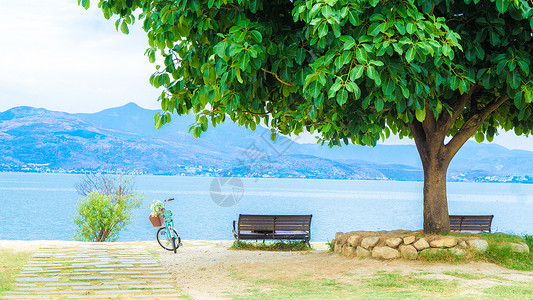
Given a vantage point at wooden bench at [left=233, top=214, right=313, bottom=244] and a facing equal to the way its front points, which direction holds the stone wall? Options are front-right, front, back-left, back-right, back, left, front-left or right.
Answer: back-right

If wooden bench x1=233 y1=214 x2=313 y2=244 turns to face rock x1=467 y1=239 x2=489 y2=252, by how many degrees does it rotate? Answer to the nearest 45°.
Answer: approximately 135° to its right

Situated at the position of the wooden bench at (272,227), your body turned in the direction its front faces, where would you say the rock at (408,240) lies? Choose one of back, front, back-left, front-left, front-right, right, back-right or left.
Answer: back-right

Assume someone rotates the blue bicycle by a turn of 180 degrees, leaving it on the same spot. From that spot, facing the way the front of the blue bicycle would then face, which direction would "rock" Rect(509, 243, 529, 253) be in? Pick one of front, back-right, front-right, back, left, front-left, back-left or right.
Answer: right

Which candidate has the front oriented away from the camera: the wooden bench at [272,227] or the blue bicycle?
the wooden bench

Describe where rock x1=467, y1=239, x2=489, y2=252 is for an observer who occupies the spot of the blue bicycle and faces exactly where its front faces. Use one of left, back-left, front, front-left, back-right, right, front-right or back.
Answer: left

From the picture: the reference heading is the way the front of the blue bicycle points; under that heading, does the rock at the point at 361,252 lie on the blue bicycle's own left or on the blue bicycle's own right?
on the blue bicycle's own left

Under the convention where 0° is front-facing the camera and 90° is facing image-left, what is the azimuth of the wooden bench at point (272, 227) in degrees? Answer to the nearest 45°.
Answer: approximately 180°

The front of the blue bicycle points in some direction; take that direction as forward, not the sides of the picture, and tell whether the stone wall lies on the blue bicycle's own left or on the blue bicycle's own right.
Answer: on the blue bicycle's own left

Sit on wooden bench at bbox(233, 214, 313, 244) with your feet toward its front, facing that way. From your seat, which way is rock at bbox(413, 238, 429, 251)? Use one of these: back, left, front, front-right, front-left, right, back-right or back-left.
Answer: back-right

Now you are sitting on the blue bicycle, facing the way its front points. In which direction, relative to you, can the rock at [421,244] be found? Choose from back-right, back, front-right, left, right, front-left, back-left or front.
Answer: left

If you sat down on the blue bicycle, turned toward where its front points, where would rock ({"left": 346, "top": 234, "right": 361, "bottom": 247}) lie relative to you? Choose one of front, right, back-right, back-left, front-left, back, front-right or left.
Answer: left

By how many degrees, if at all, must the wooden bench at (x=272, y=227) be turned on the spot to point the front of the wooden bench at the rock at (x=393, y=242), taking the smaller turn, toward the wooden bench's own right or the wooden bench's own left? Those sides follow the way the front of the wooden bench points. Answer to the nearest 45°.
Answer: approximately 135° to the wooden bench's own right

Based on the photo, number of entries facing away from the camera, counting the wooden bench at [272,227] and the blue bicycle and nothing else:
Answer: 1

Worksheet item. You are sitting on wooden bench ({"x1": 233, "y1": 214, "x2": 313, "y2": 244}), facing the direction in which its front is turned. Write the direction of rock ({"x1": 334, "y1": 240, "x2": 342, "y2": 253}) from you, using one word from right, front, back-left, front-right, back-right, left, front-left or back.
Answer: back-right
